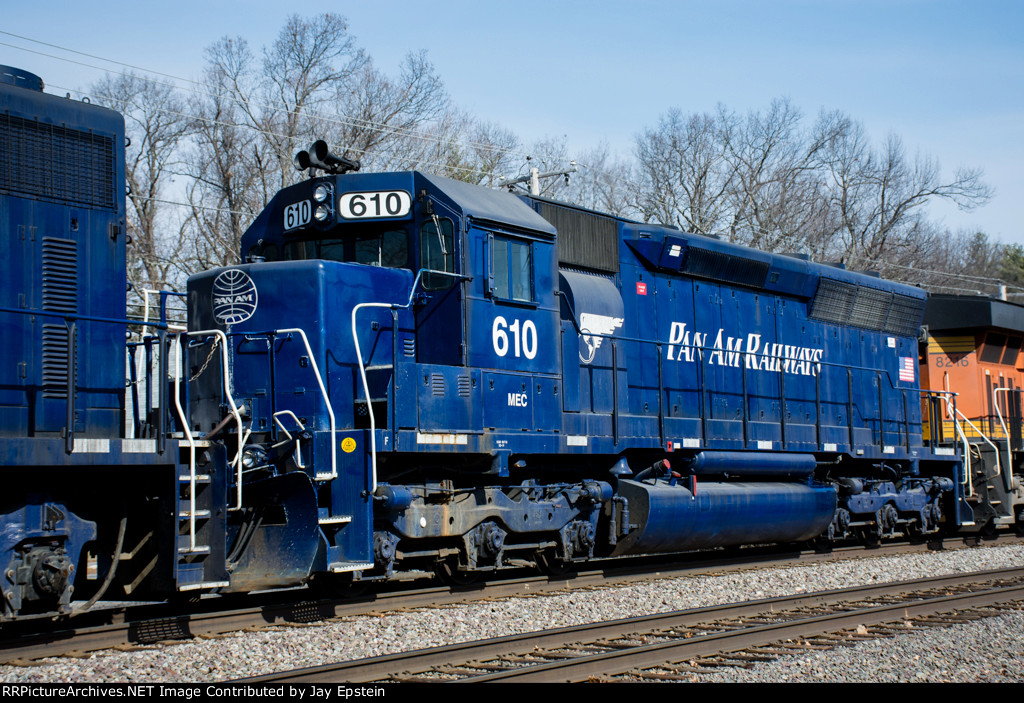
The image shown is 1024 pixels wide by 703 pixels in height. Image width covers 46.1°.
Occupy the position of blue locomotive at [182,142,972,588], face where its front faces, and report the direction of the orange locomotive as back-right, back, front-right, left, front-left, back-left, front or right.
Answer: back

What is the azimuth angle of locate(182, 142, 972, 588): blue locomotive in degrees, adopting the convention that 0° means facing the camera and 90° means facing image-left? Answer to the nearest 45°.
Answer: approximately 45°

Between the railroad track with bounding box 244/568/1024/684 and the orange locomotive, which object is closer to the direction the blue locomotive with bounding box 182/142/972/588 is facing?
the railroad track
